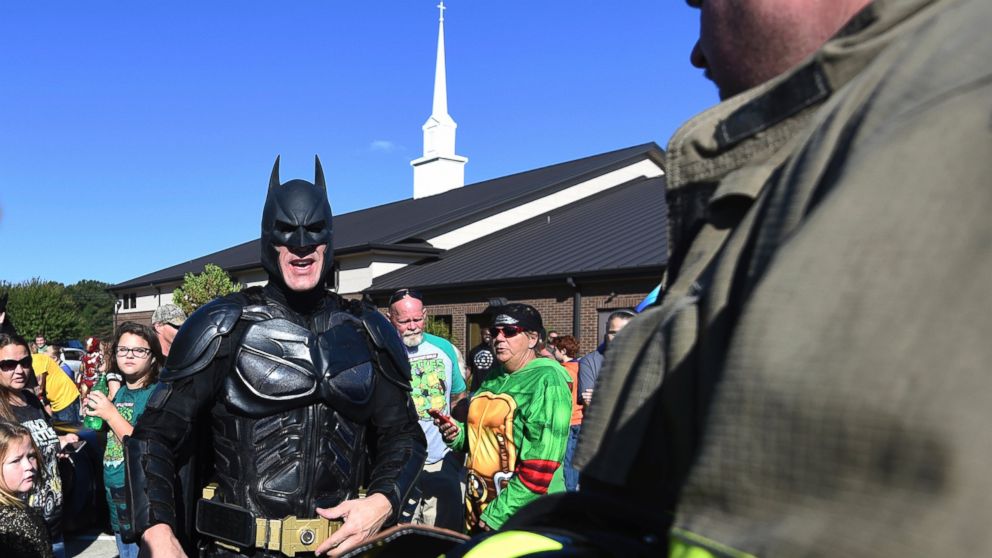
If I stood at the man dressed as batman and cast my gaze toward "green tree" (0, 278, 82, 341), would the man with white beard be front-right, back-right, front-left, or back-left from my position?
front-right

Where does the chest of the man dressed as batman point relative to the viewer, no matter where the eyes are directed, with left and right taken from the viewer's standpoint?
facing the viewer and to the right of the viewer

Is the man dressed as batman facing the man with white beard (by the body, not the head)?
no

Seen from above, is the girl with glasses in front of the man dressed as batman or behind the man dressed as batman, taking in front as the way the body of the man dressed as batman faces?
behind

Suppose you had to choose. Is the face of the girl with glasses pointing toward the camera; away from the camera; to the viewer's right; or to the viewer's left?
toward the camera

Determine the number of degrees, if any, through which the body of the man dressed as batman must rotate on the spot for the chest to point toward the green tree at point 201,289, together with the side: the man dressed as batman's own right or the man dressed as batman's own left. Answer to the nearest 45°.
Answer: approximately 135° to the man dressed as batman's own left

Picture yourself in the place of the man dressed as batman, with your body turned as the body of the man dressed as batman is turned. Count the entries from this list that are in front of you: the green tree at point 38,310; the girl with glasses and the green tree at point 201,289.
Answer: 0
